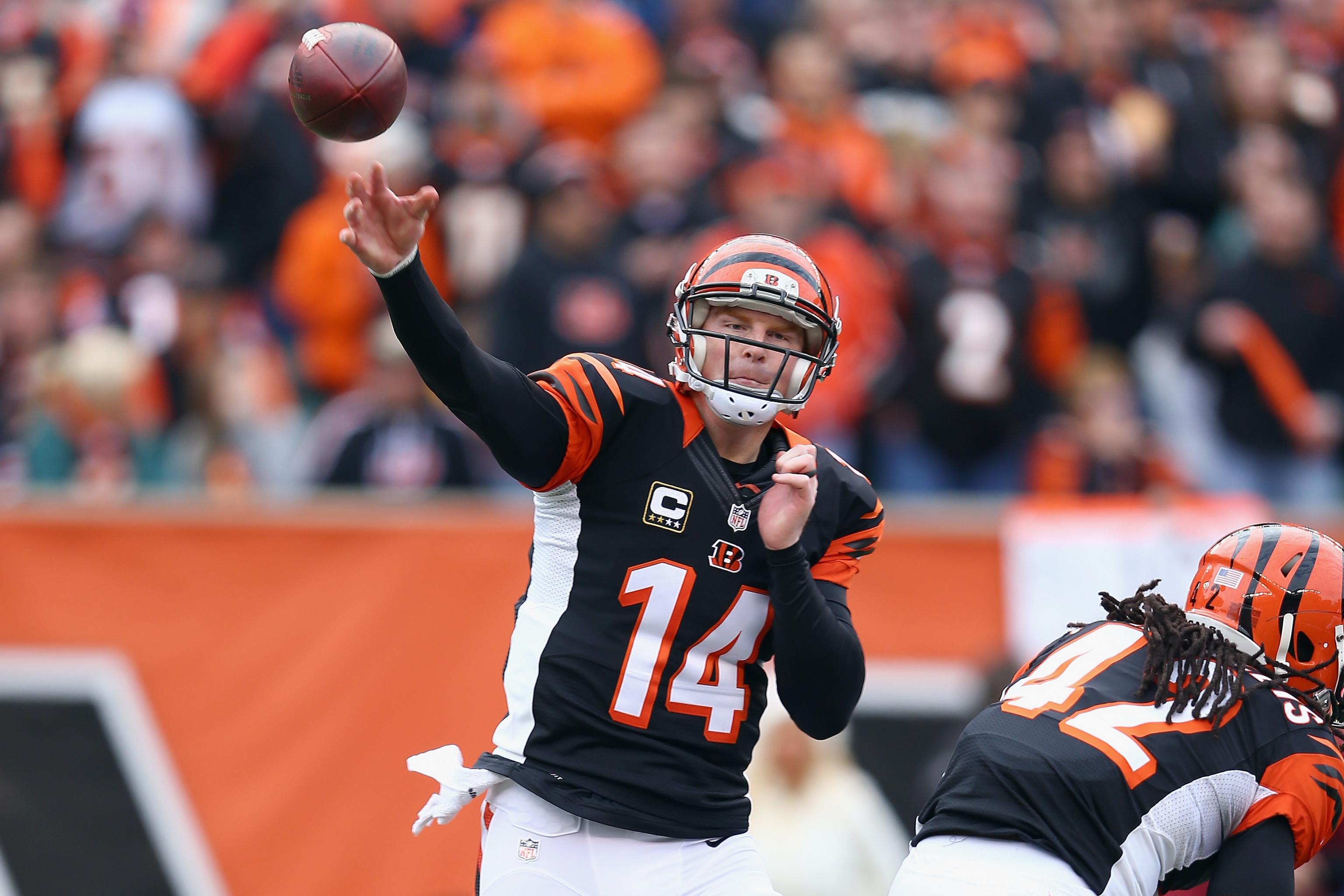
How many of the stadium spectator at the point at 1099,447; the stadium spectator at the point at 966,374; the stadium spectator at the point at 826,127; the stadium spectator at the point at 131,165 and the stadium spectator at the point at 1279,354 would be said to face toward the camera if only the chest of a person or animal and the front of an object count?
5

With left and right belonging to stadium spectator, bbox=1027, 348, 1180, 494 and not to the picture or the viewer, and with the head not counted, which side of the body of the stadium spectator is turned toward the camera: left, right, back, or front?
front

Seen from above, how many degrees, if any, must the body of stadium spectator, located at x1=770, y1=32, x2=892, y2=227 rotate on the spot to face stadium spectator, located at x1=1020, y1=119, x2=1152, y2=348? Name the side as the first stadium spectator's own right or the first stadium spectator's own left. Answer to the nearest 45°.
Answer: approximately 90° to the first stadium spectator's own left

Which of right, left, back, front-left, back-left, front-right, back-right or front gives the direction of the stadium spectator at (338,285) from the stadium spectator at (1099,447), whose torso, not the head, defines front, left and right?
right

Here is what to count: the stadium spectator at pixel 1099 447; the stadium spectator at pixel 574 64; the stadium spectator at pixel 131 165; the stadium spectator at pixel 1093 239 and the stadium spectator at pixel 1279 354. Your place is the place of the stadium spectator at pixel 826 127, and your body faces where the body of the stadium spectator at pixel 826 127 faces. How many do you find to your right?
2

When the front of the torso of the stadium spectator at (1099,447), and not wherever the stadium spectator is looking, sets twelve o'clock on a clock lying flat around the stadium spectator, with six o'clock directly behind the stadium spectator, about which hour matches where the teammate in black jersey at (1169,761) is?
The teammate in black jersey is roughly at 12 o'clock from the stadium spectator.

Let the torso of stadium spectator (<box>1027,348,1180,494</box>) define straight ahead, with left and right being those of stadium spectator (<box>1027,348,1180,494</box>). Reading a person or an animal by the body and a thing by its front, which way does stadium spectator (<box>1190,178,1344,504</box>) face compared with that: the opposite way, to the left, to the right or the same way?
the same way

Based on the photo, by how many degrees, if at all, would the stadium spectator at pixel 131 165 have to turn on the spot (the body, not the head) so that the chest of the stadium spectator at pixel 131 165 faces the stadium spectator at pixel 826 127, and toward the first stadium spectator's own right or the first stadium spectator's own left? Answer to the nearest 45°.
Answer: approximately 45° to the first stadium spectator's own left

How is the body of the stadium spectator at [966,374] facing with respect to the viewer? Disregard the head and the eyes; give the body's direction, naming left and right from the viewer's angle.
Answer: facing the viewer

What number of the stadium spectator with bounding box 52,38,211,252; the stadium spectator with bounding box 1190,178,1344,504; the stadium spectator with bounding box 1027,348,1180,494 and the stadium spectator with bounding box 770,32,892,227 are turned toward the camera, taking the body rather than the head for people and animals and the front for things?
4

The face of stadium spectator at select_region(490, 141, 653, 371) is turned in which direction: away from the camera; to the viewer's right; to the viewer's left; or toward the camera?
toward the camera

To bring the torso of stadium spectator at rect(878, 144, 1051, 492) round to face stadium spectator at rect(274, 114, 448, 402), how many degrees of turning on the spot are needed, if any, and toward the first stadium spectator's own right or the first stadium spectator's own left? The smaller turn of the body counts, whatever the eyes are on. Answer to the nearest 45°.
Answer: approximately 90° to the first stadium spectator's own right

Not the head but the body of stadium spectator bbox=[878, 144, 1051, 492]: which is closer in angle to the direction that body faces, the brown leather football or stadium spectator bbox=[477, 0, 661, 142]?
the brown leather football

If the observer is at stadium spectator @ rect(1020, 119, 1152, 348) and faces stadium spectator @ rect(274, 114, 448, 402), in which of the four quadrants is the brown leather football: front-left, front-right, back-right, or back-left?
front-left

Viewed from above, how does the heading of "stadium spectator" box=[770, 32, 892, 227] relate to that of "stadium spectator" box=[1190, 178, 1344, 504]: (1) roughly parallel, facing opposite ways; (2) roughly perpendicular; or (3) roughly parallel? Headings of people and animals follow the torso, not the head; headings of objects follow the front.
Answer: roughly parallel

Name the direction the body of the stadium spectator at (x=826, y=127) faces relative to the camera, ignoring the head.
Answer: toward the camera

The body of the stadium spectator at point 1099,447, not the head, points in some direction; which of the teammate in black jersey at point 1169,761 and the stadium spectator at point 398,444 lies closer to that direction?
the teammate in black jersey

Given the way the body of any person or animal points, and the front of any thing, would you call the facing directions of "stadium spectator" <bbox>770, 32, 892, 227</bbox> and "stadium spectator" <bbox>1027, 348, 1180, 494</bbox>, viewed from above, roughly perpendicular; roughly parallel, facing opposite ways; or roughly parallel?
roughly parallel

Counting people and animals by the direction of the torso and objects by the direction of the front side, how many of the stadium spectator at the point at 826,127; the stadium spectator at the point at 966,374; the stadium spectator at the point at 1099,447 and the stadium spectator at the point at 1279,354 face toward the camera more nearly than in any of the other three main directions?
4

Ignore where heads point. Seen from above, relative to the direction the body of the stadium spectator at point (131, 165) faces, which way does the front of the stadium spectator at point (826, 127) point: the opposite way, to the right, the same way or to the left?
the same way
